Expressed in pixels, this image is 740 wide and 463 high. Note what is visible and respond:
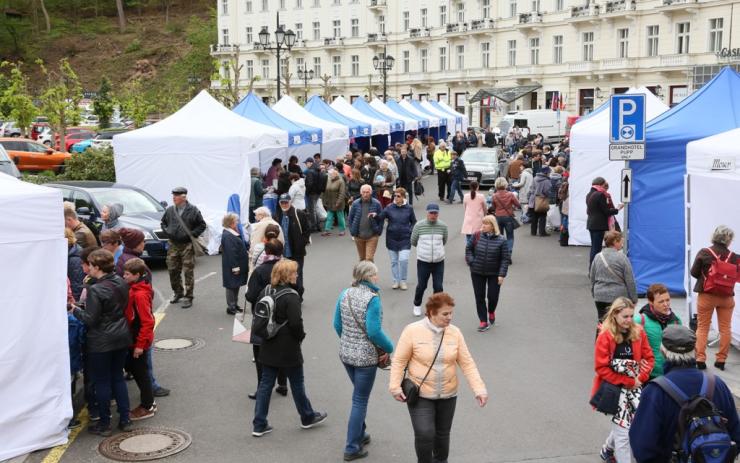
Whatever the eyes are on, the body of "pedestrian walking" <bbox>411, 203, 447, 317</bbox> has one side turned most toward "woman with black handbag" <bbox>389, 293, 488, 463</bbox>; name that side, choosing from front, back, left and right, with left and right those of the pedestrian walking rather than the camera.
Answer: front

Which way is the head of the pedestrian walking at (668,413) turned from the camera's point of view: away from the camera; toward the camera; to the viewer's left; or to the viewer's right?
away from the camera

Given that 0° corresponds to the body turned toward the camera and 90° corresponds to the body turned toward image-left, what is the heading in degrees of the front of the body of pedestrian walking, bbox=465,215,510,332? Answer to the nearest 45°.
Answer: approximately 0°

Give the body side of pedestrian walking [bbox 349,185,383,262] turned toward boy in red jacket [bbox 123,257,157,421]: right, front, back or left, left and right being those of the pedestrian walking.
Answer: front

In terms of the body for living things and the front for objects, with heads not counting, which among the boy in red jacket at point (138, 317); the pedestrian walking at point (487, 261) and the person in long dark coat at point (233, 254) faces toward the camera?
the pedestrian walking at point (487, 261)

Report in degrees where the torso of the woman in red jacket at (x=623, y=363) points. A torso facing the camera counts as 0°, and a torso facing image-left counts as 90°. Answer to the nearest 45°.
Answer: approximately 315°

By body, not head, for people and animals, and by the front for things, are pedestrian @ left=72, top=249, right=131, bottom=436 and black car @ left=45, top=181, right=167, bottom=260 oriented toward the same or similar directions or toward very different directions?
very different directions

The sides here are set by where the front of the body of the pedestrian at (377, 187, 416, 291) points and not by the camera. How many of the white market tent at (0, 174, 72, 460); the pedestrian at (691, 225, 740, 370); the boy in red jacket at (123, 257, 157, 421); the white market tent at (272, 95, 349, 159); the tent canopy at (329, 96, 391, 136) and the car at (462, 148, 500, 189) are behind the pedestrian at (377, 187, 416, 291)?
3

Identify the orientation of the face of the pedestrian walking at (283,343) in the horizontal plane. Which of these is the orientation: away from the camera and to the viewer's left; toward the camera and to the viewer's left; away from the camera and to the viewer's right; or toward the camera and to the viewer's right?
away from the camera and to the viewer's right

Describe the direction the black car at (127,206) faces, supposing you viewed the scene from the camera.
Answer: facing the viewer and to the right of the viewer

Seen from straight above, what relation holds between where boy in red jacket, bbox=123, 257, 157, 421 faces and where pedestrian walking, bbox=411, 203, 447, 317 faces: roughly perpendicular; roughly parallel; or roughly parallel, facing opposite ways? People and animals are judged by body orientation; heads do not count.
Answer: roughly perpendicular
